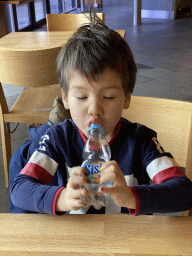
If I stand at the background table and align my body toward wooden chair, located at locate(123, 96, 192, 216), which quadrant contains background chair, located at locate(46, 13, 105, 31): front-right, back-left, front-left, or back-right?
back-left

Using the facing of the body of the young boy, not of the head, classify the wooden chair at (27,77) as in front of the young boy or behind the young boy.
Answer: behind

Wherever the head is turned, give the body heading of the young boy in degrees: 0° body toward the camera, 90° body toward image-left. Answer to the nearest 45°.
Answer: approximately 0°

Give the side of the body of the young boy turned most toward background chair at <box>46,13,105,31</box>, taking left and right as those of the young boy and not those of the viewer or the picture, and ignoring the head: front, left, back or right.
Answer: back
